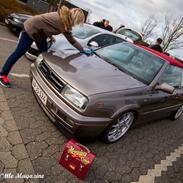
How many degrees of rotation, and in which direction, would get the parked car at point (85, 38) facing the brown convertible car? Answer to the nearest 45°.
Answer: approximately 45° to its left

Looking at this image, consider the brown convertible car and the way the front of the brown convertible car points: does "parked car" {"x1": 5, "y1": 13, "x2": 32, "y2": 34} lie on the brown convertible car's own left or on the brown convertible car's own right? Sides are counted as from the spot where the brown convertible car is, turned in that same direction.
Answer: on the brown convertible car's own right

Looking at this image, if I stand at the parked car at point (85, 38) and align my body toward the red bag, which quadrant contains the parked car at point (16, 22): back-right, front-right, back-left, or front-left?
back-right

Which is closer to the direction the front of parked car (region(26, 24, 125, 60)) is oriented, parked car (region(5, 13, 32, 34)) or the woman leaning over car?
the woman leaning over car

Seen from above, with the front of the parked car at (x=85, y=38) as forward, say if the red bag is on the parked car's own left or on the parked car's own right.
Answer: on the parked car's own left

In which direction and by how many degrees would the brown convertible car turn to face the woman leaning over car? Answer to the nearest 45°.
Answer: approximately 90° to its right

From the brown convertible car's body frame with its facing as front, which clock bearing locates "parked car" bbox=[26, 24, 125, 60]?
The parked car is roughly at 4 o'clock from the brown convertible car.
